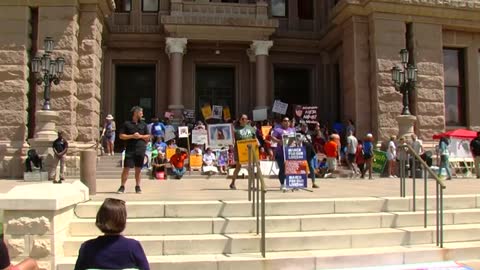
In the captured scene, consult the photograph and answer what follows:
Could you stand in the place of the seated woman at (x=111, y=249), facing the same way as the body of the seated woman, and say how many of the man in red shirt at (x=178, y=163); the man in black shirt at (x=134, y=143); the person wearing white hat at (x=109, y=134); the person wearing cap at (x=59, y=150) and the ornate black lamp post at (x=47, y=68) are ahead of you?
5

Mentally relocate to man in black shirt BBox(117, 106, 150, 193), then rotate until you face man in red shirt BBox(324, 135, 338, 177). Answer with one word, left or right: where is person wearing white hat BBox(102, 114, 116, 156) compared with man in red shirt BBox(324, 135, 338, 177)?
left

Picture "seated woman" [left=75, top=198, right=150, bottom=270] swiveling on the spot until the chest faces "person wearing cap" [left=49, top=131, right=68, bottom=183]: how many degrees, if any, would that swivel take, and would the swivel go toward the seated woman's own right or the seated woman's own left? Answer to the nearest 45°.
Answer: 0° — they already face them

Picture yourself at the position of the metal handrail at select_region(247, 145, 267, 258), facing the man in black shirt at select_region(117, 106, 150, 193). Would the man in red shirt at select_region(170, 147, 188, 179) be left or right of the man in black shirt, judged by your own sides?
right

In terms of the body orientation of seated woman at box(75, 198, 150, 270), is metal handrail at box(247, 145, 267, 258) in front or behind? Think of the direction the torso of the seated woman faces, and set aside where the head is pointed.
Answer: in front

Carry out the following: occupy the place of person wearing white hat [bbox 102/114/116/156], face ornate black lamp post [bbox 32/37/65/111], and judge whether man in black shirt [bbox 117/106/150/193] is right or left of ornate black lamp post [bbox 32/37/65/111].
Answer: left

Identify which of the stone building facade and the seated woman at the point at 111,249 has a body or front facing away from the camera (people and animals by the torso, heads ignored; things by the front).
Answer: the seated woman

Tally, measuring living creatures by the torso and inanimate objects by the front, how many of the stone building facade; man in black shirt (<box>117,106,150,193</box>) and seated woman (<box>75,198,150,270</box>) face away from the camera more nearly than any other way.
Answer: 1

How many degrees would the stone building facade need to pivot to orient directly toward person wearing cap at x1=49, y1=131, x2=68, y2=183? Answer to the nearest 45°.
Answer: approximately 45° to its right

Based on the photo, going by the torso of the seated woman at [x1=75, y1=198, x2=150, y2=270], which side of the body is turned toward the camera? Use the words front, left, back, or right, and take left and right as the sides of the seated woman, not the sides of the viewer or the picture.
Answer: back

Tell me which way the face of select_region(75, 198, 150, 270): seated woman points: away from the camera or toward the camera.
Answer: away from the camera

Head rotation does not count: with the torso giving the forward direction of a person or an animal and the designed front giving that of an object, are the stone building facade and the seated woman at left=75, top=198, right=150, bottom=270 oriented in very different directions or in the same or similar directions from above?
very different directions
